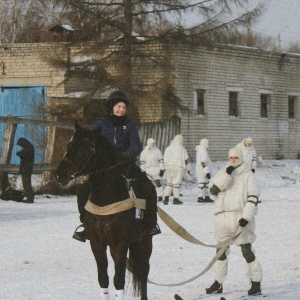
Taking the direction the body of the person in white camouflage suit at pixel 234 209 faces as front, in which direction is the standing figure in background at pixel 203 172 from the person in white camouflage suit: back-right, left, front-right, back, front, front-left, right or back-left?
back-right

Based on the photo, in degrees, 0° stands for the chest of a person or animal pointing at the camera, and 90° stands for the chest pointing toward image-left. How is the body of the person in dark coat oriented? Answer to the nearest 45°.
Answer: approximately 90°

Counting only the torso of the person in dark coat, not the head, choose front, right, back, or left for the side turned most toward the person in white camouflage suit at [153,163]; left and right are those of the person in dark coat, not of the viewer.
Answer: back

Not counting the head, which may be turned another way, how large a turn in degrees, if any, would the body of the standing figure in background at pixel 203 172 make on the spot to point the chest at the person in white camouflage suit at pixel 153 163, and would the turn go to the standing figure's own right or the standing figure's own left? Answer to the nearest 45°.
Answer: approximately 135° to the standing figure's own right

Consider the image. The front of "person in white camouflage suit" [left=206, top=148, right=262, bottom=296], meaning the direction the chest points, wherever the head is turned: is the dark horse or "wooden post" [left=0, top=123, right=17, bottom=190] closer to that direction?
the dark horse
